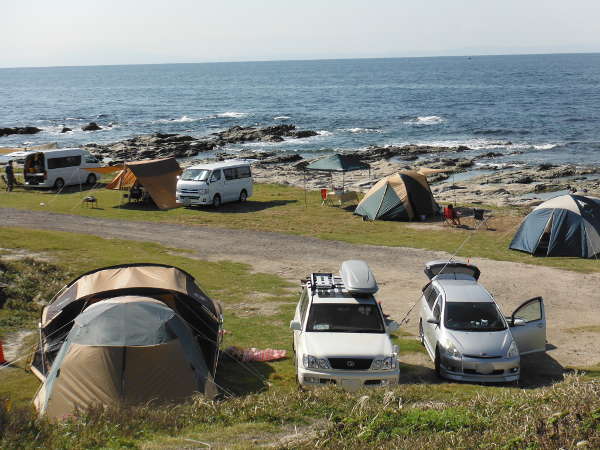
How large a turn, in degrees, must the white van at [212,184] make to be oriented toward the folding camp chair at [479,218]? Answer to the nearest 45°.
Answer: approximately 90° to its left

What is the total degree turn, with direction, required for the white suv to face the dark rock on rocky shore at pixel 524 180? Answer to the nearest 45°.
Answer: approximately 180°

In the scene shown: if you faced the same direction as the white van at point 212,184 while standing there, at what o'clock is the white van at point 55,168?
the white van at point 55,168 is roughly at 3 o'clock from the white van at point 212,184.

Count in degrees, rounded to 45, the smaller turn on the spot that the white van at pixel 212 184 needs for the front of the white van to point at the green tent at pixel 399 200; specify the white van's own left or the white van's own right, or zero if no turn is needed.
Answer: approximately 90° to the white van's own left

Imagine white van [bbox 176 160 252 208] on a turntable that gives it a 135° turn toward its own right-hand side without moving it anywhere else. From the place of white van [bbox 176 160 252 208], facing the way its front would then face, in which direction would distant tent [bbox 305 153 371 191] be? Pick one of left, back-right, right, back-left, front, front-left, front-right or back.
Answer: right

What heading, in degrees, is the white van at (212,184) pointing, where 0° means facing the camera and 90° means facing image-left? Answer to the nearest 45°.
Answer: approximately 45°

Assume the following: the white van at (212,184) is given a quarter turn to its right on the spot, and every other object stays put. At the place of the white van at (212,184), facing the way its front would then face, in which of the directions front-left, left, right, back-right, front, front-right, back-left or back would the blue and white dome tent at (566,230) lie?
back

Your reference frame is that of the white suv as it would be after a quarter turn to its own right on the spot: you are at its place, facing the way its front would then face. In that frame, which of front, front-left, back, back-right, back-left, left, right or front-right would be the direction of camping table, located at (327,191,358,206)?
right

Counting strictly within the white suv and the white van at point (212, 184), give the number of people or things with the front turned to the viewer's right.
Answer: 0

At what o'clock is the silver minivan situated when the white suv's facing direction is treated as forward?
The silver minivan is roughly at 8 o'clock from the white suv.

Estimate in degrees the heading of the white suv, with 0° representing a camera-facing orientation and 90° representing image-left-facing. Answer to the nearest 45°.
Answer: approximately 0°

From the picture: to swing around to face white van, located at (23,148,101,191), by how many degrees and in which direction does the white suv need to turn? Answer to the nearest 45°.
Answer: approximately 135° to its right
